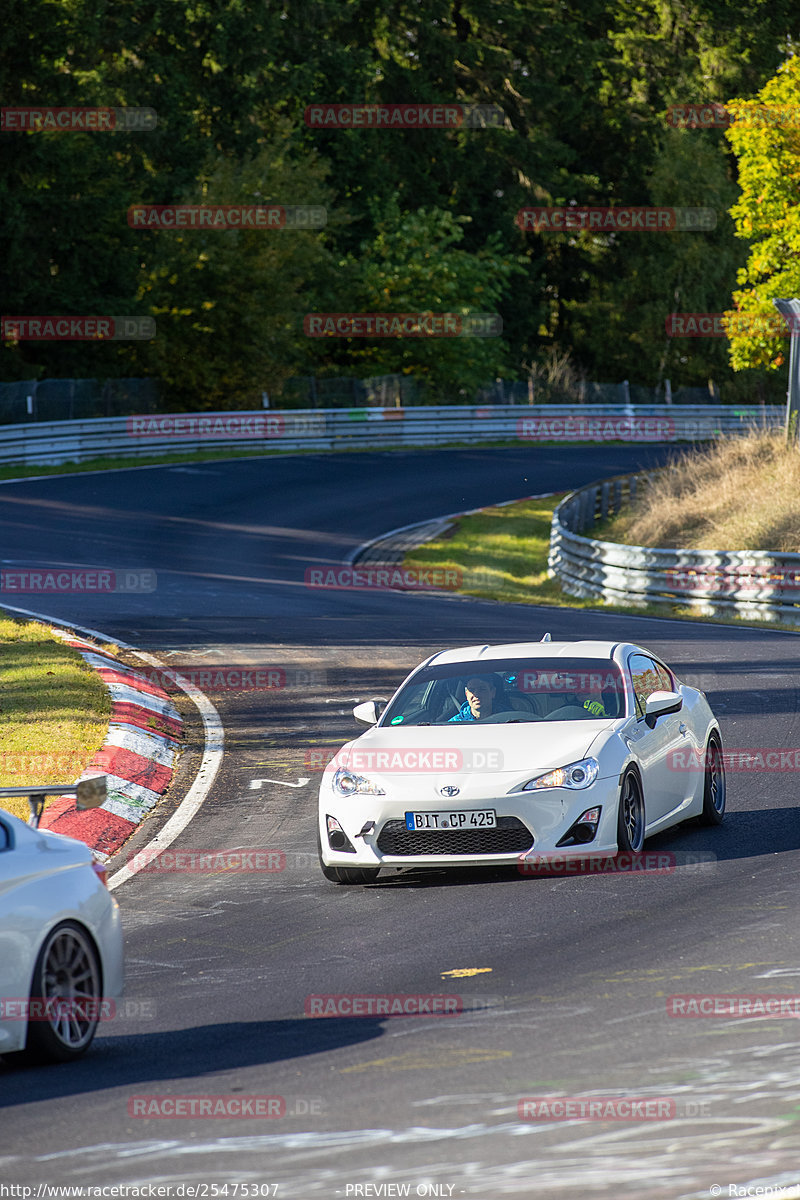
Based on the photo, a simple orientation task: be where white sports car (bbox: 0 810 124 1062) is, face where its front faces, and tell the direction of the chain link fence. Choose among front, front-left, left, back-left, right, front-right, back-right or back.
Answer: back-right

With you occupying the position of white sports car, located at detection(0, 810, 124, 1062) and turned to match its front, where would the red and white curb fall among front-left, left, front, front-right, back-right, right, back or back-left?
back-right

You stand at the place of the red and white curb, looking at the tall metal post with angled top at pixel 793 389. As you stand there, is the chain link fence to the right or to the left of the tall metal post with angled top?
left

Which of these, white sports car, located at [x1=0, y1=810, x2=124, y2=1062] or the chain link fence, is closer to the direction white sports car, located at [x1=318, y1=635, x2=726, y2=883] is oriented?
the white sports car

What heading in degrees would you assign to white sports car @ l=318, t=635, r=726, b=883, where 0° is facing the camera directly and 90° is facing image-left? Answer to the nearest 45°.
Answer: approximately 45°

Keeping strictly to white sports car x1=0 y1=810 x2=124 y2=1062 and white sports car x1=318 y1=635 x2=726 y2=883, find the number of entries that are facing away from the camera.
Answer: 0

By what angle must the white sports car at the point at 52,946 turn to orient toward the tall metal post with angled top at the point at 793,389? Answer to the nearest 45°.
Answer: approximately 180°

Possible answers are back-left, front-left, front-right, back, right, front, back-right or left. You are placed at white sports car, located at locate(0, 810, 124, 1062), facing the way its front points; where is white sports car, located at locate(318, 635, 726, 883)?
back

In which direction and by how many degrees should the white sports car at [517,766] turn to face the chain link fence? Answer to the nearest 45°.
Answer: approximately 135° to its right

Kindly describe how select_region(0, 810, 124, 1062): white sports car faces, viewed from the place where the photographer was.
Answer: facing the viewer and to the left of the viewer

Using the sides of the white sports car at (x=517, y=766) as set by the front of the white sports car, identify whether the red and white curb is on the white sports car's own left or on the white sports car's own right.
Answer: on the white sports car's own right
